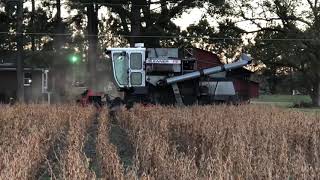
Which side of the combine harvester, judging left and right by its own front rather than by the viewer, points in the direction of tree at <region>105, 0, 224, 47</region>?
right

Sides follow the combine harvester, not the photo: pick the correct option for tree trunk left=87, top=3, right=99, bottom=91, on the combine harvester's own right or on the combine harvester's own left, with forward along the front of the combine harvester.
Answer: on the combine harvester's own right

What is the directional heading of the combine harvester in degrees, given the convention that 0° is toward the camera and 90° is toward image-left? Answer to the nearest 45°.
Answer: approximately 90°
